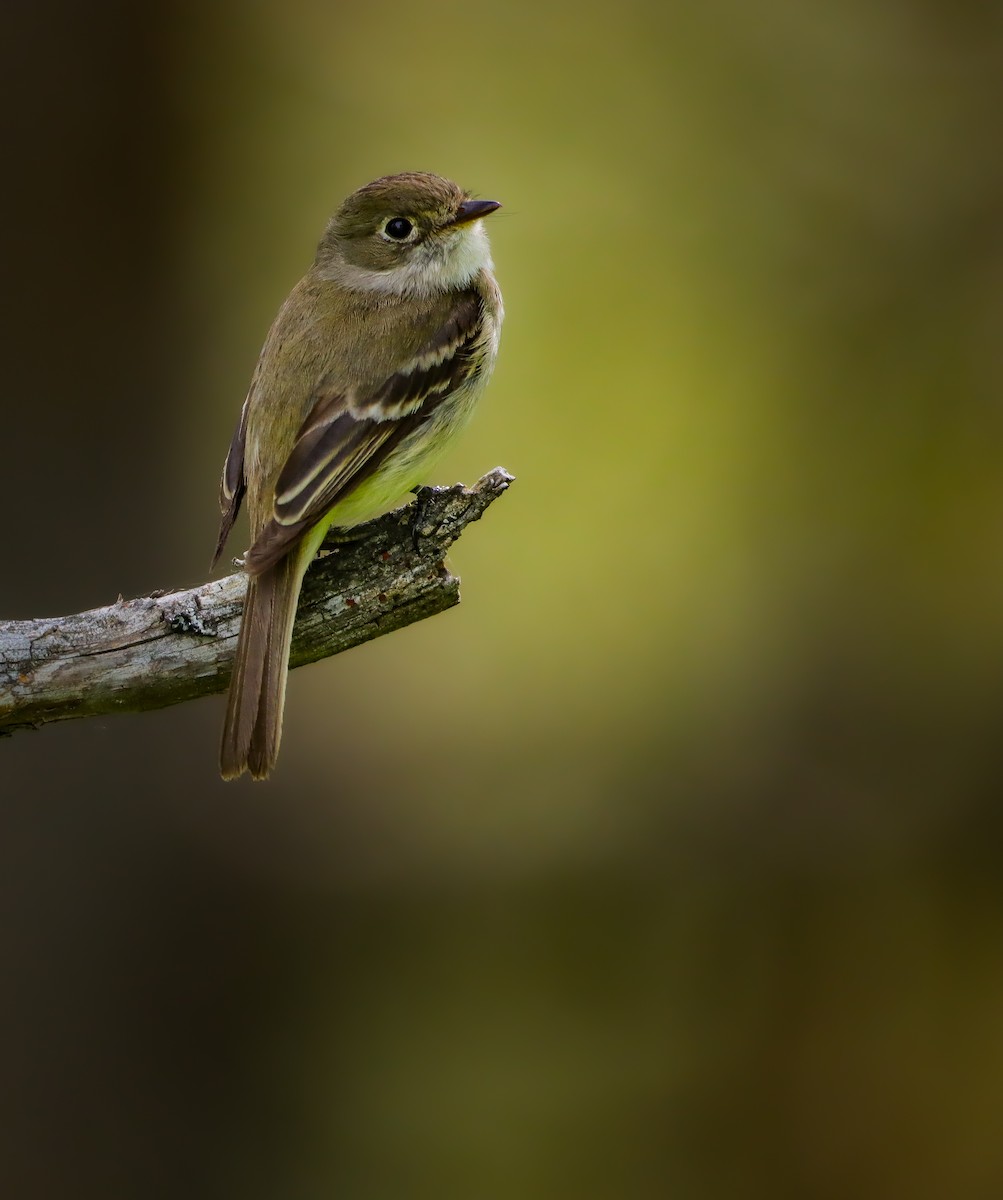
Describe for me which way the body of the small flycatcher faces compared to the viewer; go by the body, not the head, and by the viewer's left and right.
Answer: facing away from the viewer and to the right of the viewer
